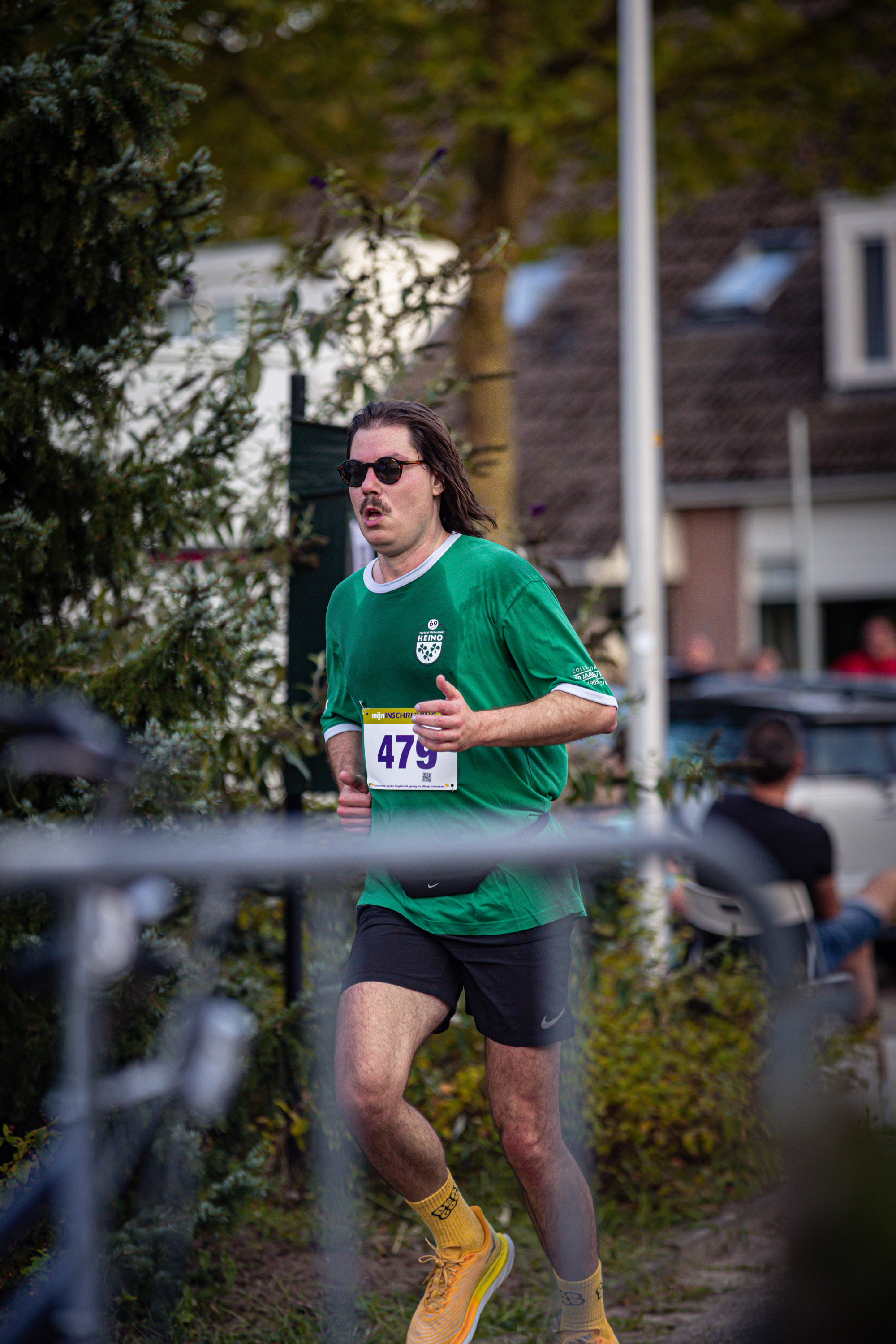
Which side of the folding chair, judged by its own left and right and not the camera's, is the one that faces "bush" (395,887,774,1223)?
back

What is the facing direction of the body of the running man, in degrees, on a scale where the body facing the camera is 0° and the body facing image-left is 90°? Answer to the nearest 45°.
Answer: approximately 45°

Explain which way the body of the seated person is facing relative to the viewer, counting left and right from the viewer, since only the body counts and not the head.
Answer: facing away from the viewer and to the right of the viewer

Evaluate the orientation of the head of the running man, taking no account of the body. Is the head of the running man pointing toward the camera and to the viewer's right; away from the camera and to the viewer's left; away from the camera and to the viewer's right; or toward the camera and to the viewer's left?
toward the camera and to the viewer's left

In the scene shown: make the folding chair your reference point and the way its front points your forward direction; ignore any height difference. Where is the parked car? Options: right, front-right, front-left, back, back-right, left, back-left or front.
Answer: front-left

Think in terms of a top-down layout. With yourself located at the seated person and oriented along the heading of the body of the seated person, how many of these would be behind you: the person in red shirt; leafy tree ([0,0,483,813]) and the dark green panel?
2

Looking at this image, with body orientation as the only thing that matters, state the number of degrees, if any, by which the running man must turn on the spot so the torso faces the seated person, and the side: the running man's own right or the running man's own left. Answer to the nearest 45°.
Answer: approximately 180°

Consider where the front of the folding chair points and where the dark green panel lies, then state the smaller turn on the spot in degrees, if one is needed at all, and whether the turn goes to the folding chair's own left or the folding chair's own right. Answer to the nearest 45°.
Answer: approximately 180°

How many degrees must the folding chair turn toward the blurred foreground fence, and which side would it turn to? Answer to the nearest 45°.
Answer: approximately 135° to its right

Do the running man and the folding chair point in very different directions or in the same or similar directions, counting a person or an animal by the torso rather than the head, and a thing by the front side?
very different directions

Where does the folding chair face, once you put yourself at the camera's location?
facing away from the viewer and to the right of the viewer
